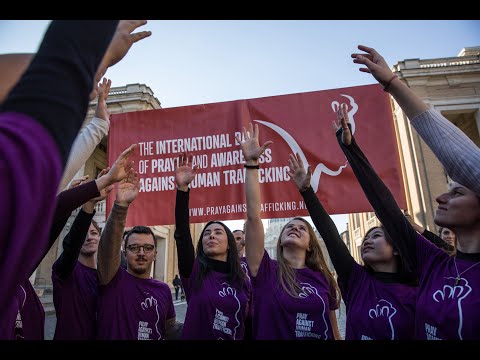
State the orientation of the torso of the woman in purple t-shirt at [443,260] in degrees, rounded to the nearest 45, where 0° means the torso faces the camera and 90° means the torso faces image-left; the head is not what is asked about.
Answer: approximately 45°

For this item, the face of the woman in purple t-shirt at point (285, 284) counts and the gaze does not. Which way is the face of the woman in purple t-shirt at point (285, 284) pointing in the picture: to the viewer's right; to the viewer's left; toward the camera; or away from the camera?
toward the camera

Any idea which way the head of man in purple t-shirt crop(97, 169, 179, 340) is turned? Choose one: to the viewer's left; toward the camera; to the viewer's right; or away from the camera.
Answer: toward the camera

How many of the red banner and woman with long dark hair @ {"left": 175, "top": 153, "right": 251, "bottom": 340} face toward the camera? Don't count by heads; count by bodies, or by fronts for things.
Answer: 2

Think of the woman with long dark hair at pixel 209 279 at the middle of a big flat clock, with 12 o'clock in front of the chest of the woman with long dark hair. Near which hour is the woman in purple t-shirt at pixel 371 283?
The woman in purple t-shirt is roughly at 10 o'clock from the woman with long dark hair.

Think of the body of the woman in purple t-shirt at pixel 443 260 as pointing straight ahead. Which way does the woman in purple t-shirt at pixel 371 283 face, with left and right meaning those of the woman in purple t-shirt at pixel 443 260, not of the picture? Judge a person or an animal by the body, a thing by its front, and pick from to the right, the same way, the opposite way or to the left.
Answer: the same way

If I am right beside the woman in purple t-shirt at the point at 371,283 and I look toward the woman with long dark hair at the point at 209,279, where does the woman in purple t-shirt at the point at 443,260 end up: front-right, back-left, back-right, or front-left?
back-left

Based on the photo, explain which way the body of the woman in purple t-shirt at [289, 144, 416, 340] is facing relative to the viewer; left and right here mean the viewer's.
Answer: facing the viewer and to the left of the viewer

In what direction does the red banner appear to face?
toward the camera

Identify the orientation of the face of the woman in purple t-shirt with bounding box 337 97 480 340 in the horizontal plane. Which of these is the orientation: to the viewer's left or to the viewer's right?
to the viewer's left

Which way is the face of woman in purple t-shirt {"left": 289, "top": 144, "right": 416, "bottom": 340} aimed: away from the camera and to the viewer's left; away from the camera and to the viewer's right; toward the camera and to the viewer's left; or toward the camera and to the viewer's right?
toward the camera and to the viewer's left

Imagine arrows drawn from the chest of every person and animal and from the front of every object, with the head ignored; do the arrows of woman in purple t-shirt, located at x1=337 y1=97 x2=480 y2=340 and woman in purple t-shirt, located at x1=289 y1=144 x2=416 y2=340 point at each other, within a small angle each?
no

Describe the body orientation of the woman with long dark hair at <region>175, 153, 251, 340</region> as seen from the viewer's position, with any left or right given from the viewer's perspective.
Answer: facing the viewer
